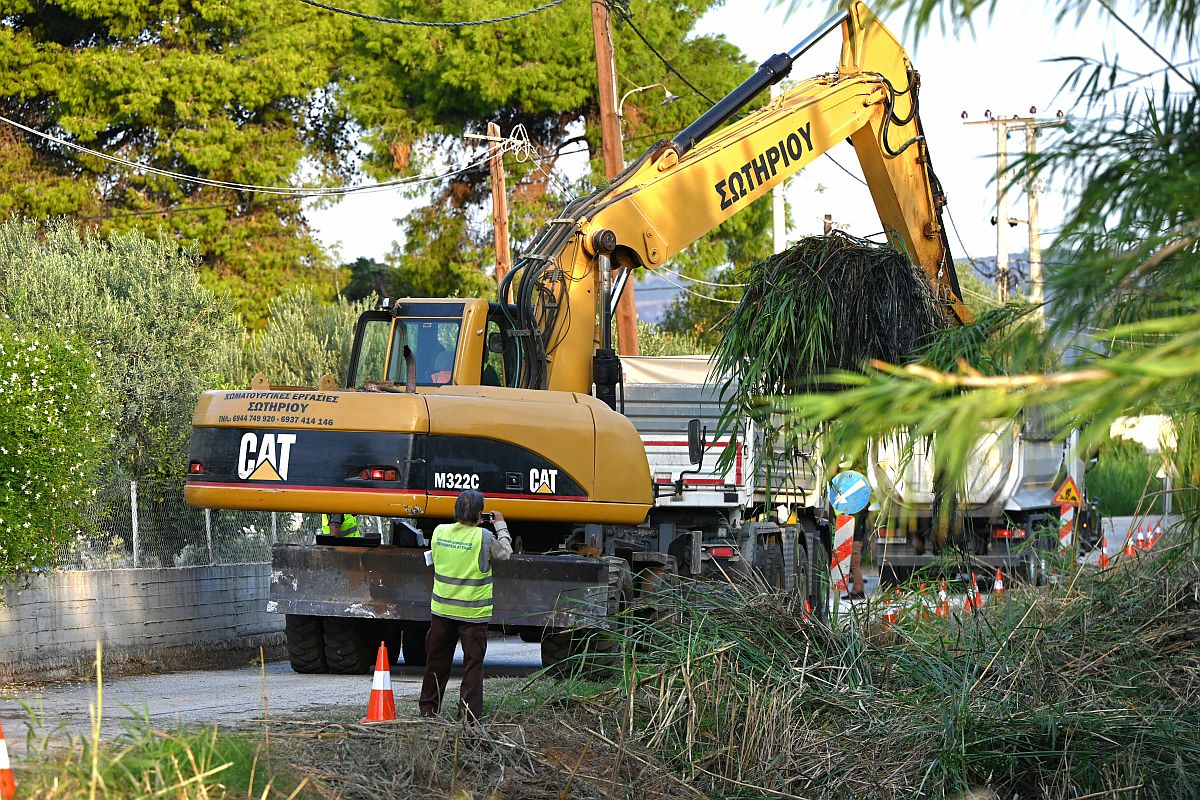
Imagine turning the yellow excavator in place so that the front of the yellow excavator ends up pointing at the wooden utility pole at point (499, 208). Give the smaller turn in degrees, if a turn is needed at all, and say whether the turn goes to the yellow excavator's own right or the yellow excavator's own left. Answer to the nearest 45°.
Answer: approximately 45° to the yellow excavator's own left

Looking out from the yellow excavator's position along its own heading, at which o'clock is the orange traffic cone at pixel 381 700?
The orange traffic cone is roughly at 5 o'clock from the yellow excavator.

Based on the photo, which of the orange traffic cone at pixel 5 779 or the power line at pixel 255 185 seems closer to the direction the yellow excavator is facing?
the power line

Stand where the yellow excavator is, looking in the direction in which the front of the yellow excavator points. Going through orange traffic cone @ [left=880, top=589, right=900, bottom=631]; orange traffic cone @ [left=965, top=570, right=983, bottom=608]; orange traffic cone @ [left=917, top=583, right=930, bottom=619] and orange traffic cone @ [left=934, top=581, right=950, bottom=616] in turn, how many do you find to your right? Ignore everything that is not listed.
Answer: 4

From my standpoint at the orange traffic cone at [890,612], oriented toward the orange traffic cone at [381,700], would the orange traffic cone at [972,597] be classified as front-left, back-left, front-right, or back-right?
back-left

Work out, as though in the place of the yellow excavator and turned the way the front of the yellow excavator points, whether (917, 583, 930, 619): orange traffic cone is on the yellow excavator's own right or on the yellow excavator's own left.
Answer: on the yellow excavator's own right

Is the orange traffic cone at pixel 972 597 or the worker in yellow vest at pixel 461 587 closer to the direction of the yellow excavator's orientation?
the orange traffic cone

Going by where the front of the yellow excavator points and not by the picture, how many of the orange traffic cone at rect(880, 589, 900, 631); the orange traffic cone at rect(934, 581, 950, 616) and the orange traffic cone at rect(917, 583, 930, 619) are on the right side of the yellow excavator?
3

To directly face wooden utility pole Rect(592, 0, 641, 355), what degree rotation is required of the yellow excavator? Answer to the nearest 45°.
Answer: approximately 45° to its left

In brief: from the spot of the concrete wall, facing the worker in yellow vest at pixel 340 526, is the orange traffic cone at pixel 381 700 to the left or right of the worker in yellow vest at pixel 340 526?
right

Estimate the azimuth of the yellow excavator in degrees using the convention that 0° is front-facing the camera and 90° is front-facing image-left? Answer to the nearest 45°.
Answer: approximately 225°

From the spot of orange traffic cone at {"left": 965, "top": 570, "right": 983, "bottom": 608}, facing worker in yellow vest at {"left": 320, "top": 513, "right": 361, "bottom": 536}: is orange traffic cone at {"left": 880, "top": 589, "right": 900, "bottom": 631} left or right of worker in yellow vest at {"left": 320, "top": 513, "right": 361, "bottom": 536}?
left

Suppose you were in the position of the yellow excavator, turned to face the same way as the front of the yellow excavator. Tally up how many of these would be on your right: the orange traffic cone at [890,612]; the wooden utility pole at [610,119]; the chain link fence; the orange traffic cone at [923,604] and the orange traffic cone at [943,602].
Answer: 3

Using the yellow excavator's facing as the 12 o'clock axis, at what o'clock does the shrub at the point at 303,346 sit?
The shrub is roughly at 10 o'clock from the yellow excavator.

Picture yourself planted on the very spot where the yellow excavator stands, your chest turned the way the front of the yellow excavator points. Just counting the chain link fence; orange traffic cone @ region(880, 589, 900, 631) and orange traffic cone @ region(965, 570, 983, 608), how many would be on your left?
1
